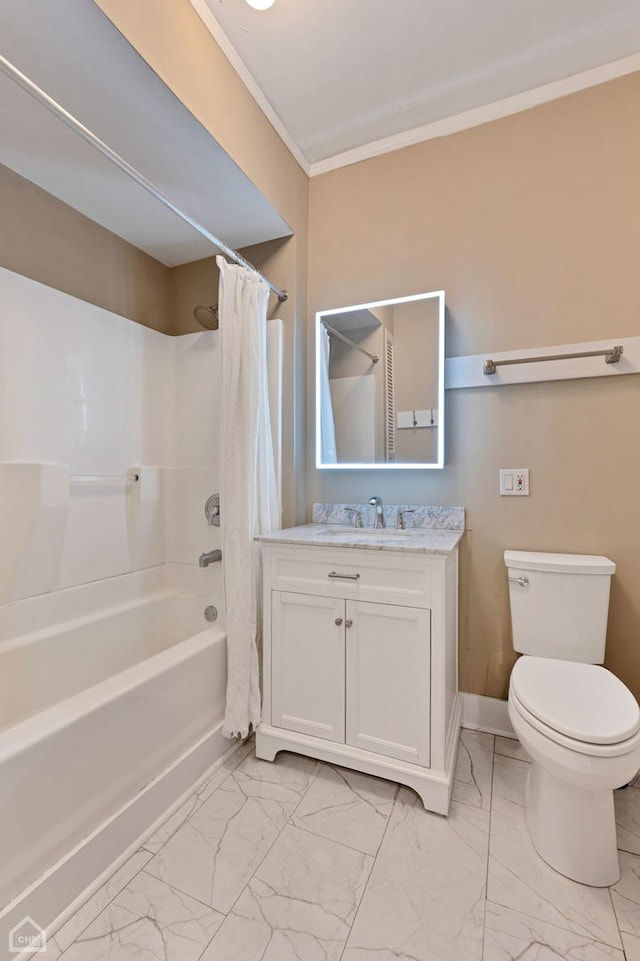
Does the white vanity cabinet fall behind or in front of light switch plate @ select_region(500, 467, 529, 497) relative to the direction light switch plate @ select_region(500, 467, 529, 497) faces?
in front

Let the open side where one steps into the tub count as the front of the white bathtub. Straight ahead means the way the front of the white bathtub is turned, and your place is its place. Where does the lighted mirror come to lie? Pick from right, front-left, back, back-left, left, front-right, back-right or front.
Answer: front-left

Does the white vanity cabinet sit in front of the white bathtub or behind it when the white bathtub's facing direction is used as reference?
in front

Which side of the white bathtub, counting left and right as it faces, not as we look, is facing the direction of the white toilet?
front

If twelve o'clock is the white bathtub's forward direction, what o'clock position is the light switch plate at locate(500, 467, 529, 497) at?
The light switch plate is roughly at 11 o'clock from the white bathtub.

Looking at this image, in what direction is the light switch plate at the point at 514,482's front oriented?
toward the camera

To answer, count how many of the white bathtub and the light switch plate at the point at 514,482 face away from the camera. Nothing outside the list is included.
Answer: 0

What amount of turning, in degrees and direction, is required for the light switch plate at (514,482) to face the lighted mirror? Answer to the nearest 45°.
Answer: approximately 90° to its right

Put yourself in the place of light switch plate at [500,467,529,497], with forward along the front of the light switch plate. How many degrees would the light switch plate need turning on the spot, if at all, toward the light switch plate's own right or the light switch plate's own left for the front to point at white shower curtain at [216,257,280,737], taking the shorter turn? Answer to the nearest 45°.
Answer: approximately 45° to the light switch plate's own right

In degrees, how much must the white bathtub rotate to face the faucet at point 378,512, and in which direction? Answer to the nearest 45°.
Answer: approximately 45° to its left

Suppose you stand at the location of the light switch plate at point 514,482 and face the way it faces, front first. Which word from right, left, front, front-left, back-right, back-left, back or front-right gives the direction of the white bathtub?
front-right

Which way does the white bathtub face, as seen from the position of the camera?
facing the viewer and to the right of the viewer

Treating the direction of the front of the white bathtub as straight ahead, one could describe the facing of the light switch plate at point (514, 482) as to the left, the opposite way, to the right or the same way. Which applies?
to the right
